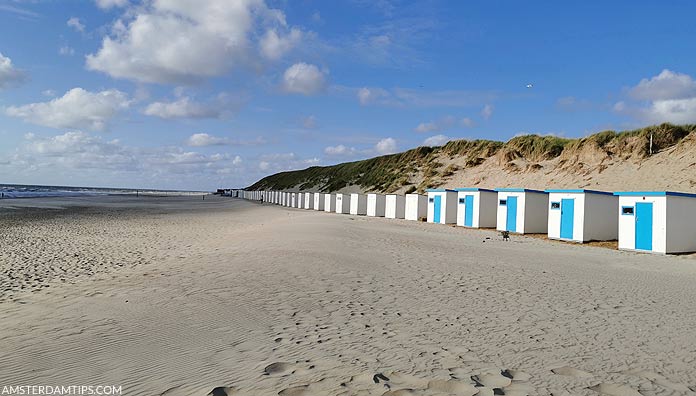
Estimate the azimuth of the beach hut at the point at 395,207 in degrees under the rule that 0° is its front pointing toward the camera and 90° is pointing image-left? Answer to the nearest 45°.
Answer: approximately 45°

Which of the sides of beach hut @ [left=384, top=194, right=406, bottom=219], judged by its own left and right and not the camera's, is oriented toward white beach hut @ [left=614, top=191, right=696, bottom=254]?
left

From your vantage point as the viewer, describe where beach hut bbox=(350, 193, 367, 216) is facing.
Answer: facing the viewer and to the left of the viewer

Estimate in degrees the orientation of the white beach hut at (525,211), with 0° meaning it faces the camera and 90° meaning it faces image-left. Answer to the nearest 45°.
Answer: approximately 45°

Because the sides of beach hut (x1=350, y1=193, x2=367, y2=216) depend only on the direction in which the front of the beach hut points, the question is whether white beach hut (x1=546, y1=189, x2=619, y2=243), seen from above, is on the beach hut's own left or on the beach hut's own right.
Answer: on the beach hut's own left

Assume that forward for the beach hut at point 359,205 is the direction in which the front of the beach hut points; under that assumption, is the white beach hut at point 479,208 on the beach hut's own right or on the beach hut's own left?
on the beach hut's own left

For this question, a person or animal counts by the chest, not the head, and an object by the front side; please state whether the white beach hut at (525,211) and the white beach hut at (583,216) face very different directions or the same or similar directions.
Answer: same or similar directions

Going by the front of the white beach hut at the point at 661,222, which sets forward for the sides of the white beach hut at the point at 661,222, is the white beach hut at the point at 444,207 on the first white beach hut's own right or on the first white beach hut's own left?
on the first white beach hut's own right

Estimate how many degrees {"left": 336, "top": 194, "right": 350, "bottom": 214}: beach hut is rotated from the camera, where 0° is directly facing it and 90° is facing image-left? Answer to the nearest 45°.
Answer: approximately 45°

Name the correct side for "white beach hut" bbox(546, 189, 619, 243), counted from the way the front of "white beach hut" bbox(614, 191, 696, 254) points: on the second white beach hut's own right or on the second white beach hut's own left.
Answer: on the second white beach hut's own right

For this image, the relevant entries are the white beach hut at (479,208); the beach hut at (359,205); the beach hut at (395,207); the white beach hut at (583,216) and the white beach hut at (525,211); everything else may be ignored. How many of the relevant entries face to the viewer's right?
0

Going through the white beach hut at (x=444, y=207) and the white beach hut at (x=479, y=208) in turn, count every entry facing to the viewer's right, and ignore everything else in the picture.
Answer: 0

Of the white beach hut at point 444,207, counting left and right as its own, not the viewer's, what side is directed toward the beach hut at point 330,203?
right

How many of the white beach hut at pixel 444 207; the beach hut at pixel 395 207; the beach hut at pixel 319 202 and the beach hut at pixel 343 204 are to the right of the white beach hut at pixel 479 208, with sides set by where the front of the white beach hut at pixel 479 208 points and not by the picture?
4

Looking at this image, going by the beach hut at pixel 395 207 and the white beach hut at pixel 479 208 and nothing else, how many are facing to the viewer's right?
0

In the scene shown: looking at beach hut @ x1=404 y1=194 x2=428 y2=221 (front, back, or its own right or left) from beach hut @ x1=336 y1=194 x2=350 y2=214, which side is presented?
right

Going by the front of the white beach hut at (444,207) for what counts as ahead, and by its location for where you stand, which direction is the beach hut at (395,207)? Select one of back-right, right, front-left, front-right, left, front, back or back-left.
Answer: right
